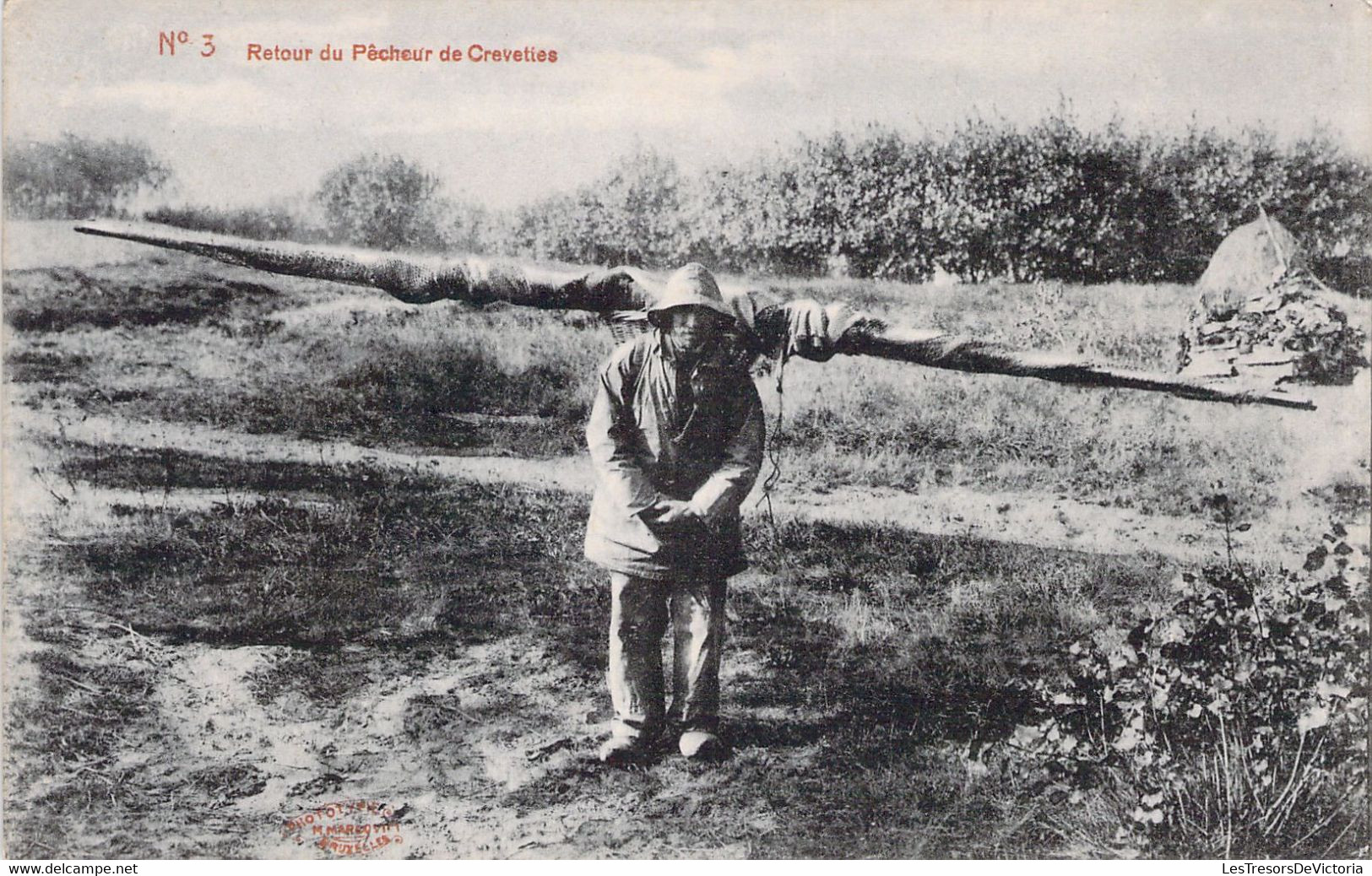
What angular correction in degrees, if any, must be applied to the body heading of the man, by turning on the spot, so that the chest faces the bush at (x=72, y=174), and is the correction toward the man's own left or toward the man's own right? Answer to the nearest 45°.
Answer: approximately 90° to the man's own right

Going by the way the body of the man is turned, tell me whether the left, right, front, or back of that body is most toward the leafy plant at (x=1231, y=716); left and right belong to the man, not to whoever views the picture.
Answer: left

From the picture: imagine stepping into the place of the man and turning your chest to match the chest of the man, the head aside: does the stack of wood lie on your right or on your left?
on your left

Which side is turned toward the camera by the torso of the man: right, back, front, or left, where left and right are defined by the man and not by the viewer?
front

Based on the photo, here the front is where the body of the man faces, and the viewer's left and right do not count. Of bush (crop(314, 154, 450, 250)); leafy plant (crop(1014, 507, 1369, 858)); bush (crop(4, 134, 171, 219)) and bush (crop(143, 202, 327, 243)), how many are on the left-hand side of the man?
1

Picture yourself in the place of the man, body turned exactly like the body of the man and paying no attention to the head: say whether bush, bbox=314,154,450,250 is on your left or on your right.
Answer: on your right
